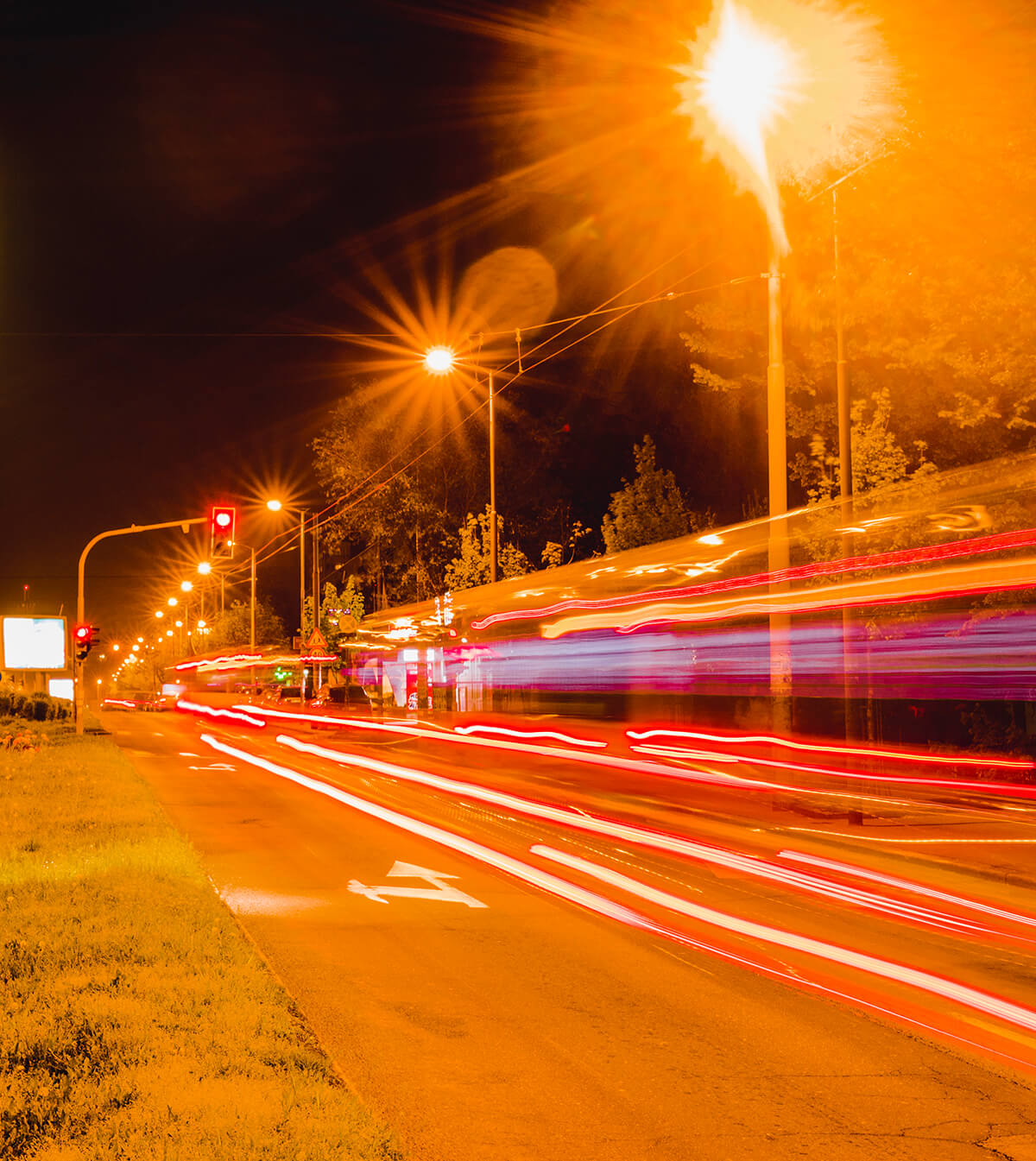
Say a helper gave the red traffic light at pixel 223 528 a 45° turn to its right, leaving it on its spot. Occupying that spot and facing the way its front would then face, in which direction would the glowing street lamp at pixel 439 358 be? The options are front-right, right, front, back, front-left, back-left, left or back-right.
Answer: back

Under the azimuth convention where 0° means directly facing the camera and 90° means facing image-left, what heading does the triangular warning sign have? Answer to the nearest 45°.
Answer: approximately 0°

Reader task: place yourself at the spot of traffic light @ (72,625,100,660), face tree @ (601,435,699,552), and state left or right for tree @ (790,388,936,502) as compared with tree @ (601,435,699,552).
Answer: right

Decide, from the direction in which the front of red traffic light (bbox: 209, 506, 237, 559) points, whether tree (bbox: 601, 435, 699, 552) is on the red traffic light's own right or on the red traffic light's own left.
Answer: on the red traffic light's own left

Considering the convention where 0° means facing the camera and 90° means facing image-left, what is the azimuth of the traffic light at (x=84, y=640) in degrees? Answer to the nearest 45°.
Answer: approximately 0°

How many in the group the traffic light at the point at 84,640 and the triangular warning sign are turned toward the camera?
2
